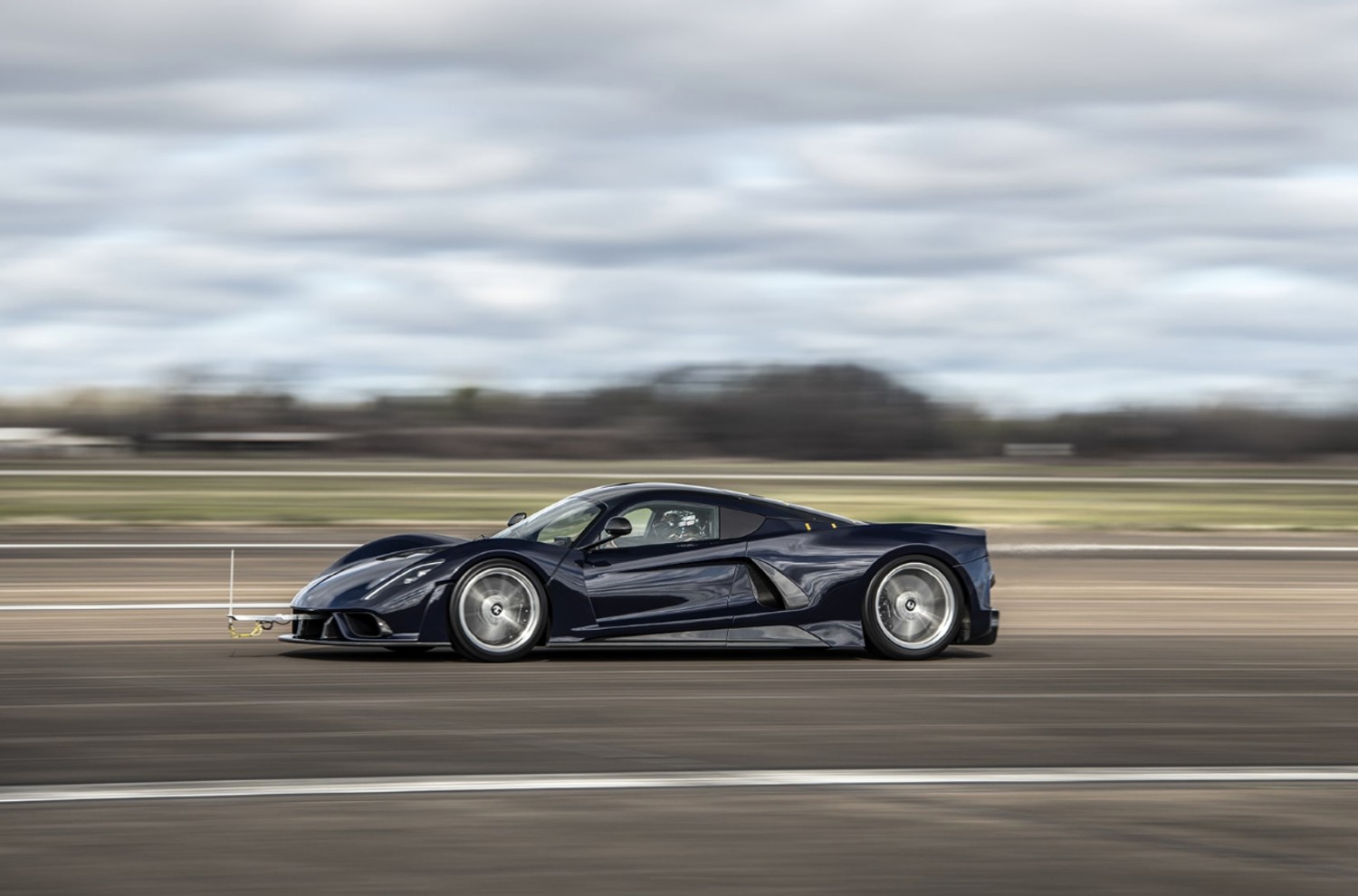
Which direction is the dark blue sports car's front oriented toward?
to the viewer's left
